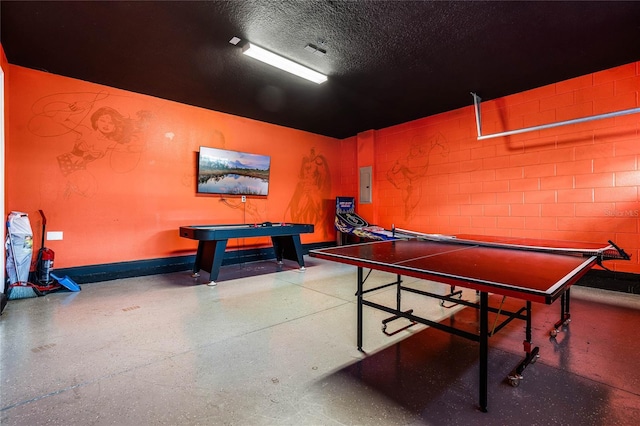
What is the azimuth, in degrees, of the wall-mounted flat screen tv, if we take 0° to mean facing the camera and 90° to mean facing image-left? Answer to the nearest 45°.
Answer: approximately 315°

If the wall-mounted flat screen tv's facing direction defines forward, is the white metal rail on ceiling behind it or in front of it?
in front

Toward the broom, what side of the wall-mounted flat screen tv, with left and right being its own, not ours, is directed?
right

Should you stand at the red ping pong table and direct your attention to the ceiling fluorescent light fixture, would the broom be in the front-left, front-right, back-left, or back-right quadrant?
front-left

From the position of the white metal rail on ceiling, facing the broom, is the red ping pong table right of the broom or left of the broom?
left

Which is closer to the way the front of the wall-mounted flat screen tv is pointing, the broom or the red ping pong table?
the red ping pong table

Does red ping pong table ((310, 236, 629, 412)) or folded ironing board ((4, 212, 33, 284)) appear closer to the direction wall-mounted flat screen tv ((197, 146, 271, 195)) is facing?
the red ping pong table

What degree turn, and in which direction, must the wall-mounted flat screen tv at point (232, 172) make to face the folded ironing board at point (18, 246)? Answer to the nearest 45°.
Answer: approximately 90° to its right
